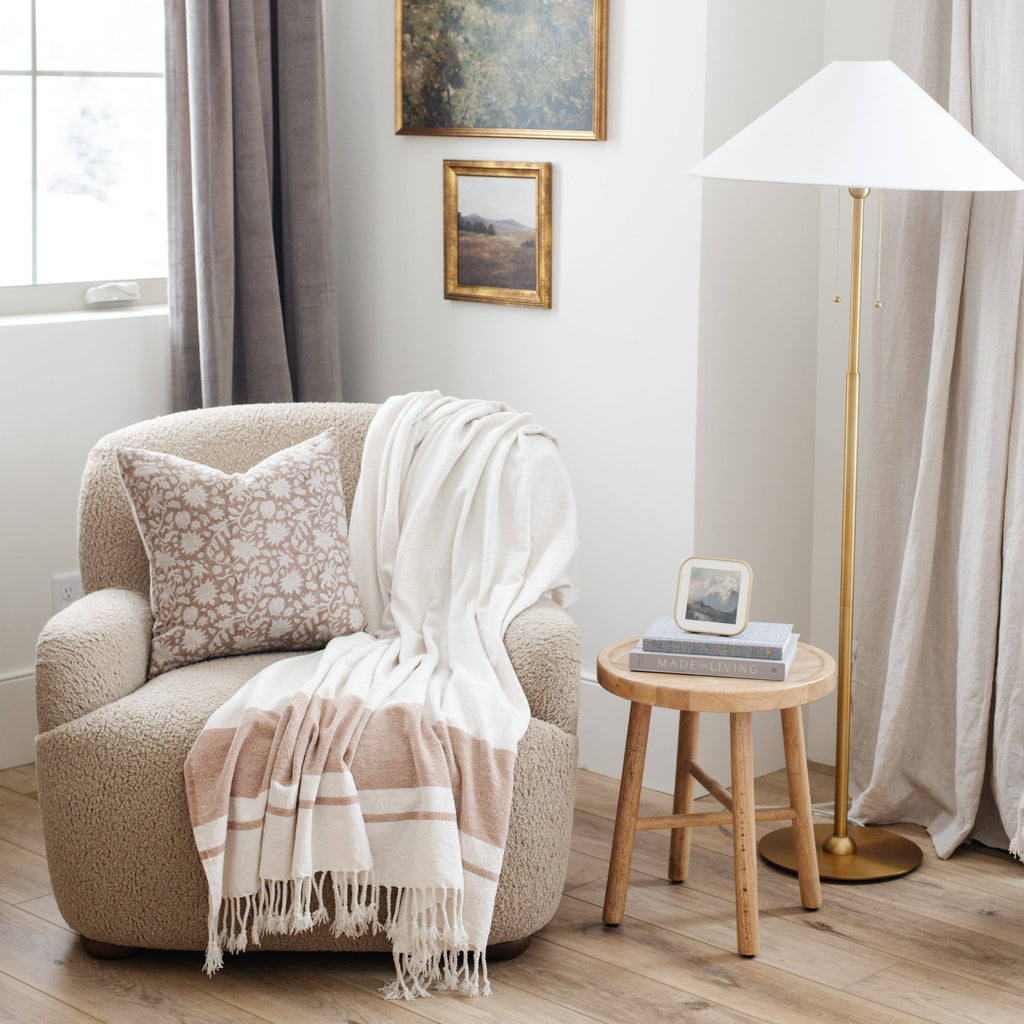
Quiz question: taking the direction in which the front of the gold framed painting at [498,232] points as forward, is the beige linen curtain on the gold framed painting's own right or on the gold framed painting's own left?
on the gold framed painting's own left

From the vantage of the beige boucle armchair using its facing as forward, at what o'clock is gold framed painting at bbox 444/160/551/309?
The gold framed painting is roughly at 7 o'clock from the beige boucle armchair.

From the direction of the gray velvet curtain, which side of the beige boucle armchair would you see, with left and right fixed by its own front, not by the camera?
back

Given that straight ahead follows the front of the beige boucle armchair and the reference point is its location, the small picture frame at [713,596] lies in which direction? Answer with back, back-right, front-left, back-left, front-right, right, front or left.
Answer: left

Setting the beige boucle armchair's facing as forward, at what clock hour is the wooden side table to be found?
The wooden side table is roughly at 9 o'clock from the beige boucle armchair.

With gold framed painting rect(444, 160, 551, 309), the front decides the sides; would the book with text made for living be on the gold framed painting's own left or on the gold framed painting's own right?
on the gold framed painting's own left

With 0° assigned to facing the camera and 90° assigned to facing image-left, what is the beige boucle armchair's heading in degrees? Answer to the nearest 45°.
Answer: approximately 0°

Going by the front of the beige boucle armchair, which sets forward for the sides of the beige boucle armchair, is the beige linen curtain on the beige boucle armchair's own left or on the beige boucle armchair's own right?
on the beige boucle armchair's own left

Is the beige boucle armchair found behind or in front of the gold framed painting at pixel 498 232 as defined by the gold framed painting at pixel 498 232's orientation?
in front

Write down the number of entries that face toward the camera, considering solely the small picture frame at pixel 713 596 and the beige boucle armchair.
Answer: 2

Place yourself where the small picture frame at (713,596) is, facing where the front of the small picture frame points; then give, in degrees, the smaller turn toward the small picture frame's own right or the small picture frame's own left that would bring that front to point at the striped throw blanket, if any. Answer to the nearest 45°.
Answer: approximately 45° to the small picture frame's own right

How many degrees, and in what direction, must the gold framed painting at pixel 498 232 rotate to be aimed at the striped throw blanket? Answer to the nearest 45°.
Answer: approximately 45° to its left

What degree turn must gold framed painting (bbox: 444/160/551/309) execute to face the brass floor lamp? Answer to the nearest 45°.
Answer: approximately 90° to its left
